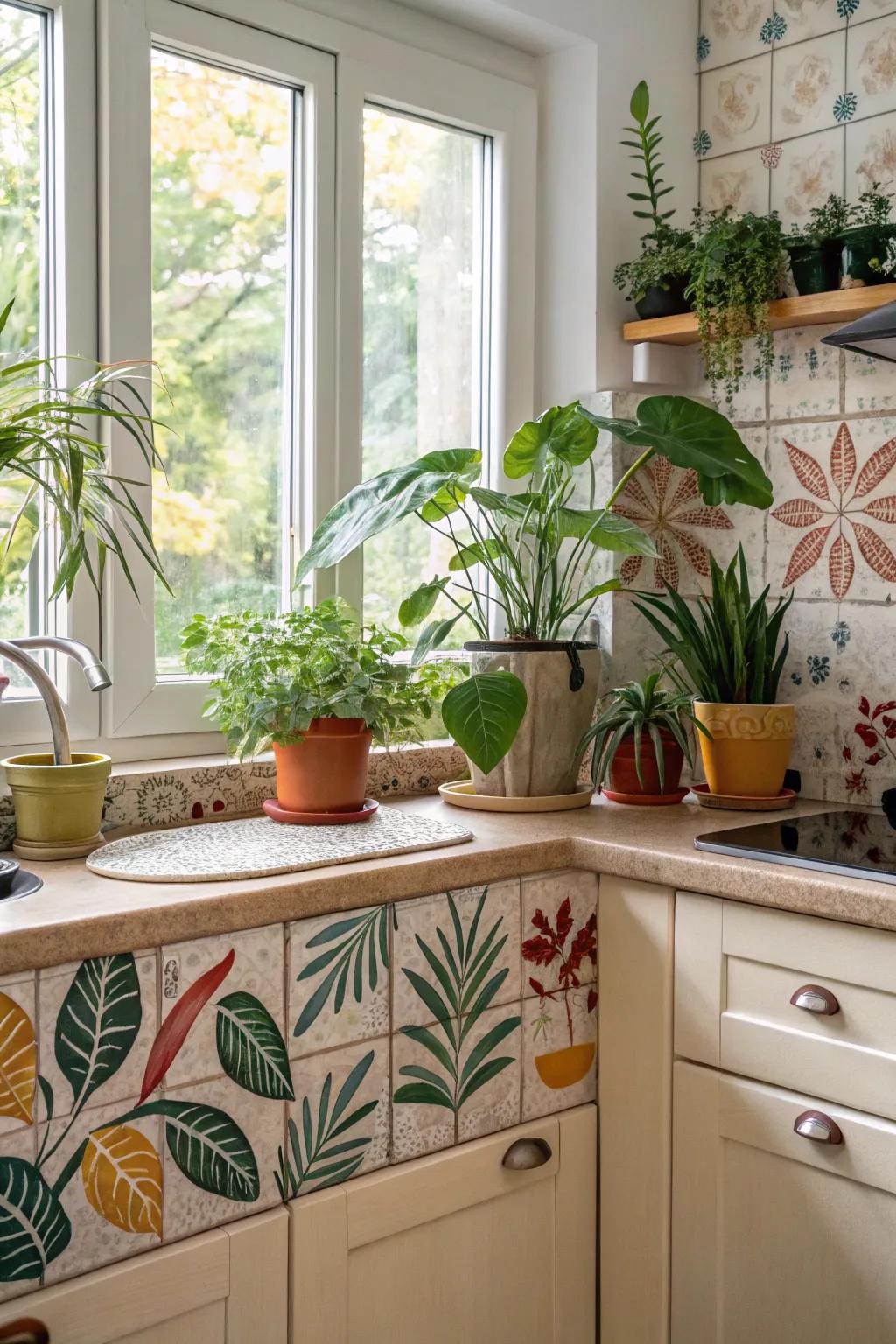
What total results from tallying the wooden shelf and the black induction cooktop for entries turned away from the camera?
0

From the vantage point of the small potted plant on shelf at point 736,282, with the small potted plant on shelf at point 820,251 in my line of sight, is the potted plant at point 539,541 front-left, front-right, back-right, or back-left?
back-right

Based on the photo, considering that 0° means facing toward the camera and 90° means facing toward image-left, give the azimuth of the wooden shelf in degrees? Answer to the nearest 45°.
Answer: approximately 45°
